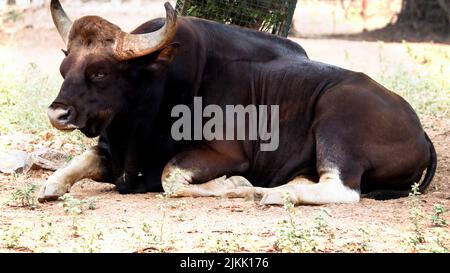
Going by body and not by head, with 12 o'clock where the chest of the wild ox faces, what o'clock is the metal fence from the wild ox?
The metal fence is roughly at 3 o'clock from the wild ox.

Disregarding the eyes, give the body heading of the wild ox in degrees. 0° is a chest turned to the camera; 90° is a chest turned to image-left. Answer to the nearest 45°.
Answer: approximately 90°
